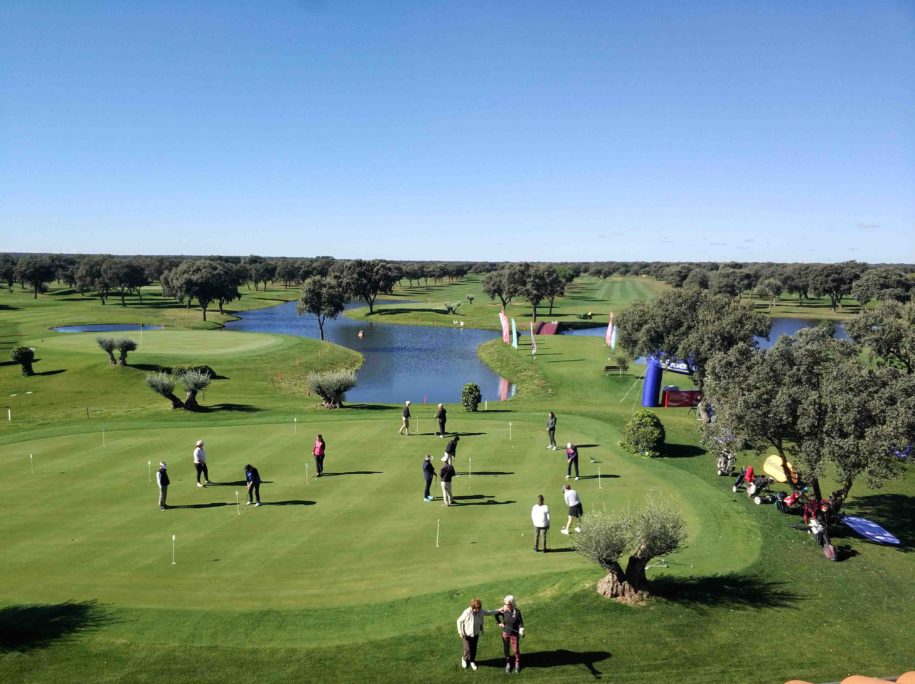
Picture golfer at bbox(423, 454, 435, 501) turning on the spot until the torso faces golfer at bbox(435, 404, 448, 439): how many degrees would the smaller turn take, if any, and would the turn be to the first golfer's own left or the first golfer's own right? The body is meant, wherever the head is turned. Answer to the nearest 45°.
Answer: approximately 90° to the first golfer's own left

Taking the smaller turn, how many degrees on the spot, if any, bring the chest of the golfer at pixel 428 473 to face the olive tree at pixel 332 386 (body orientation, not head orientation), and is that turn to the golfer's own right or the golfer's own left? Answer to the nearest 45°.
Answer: approximately 90° to the golfer's own left

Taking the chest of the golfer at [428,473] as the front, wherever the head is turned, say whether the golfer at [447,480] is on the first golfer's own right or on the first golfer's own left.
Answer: on the first golfer's own right

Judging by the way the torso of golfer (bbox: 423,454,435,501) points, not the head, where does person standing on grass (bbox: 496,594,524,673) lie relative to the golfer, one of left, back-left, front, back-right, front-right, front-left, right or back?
right

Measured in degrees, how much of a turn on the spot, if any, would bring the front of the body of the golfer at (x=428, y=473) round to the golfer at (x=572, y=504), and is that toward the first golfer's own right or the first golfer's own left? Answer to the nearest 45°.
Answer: approximately 45° to the first golfer's own right

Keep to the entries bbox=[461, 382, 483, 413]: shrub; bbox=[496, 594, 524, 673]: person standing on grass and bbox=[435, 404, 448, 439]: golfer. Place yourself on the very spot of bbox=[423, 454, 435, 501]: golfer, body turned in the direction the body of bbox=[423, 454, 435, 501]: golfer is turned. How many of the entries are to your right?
1

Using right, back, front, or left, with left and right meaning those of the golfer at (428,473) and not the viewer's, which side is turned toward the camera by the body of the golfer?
right

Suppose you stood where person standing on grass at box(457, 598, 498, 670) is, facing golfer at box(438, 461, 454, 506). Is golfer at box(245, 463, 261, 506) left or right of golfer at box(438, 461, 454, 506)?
left

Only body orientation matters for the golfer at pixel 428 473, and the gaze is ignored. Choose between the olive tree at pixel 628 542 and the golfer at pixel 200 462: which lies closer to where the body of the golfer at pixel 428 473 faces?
the olive tree

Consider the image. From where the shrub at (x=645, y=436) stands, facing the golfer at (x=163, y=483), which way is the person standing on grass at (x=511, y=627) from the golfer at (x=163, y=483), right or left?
left

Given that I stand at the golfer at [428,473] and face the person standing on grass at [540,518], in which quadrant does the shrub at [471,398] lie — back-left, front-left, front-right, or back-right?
back-left

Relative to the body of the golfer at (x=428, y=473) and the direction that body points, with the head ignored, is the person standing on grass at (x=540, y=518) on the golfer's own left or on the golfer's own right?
on the golfer's own right

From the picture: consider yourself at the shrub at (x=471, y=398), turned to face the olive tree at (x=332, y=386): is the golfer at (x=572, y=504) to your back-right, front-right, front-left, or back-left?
back-left
